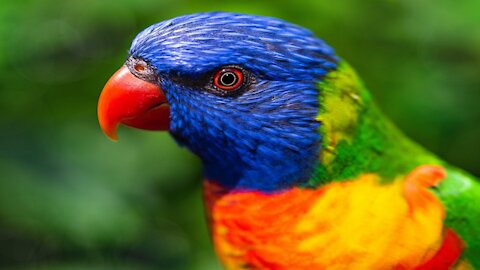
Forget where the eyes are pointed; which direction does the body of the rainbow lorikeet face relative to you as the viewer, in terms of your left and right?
facing to the left of the viewer
